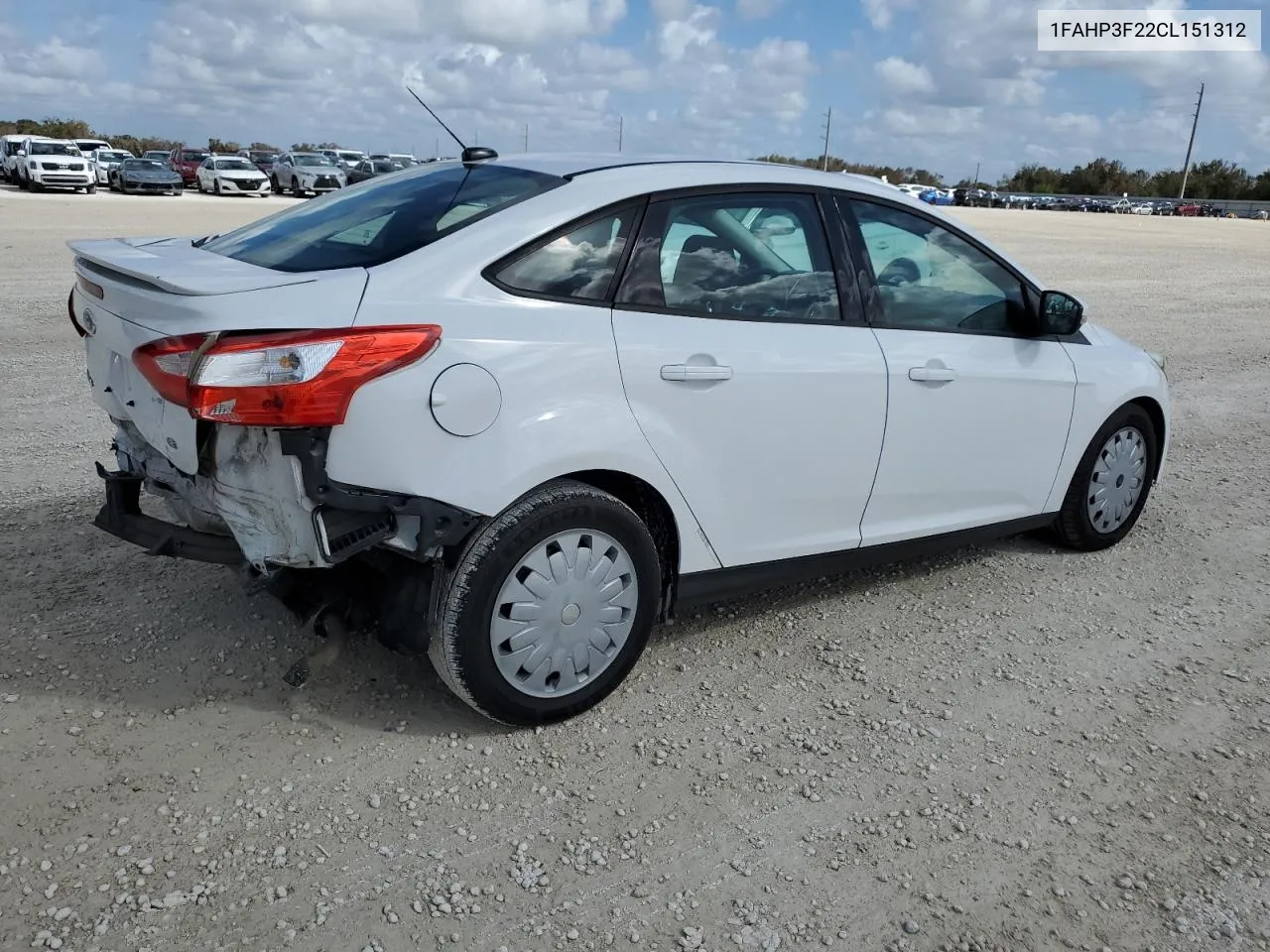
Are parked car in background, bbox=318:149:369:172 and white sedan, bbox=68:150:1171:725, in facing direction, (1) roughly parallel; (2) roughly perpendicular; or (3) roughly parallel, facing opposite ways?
roughly perpendicular

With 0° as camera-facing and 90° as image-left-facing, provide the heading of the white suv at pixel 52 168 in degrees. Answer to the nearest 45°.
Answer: approximately 315°

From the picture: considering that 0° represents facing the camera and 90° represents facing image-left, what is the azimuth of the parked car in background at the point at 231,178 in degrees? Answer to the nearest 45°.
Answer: approximately 315°

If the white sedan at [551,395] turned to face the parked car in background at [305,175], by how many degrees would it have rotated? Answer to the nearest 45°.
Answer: approximately 45° to its left

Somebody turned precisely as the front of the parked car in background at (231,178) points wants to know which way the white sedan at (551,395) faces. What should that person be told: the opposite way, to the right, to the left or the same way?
to the left

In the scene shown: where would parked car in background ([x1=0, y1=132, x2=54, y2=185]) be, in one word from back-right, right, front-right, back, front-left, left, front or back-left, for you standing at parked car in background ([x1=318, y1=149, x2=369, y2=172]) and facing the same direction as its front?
right

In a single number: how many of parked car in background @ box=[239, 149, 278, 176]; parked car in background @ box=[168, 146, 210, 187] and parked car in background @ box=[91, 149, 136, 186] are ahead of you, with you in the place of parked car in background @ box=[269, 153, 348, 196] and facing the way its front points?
0

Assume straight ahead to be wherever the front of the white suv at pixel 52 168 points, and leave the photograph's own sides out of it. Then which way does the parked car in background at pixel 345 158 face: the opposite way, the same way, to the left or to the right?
the same way

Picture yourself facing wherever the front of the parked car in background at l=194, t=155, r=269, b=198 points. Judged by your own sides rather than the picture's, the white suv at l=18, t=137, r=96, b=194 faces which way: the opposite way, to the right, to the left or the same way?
the same way

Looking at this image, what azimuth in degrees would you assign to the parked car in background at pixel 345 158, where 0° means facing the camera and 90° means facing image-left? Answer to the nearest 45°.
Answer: approximately 315°

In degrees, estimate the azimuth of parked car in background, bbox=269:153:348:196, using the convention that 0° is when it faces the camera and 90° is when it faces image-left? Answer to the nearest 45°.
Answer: approximately 315°

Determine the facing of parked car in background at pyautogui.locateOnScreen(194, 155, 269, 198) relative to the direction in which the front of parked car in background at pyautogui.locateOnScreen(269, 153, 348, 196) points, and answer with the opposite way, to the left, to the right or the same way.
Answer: the same way

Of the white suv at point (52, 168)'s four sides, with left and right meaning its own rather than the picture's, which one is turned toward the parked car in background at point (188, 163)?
left

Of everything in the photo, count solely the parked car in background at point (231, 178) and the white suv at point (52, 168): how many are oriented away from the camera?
0

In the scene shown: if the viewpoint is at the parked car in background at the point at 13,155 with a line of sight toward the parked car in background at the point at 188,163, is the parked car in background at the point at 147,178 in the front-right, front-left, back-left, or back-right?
front-right

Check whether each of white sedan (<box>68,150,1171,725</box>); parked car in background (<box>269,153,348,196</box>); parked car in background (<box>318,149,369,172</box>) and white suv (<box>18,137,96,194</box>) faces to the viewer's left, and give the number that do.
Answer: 0
